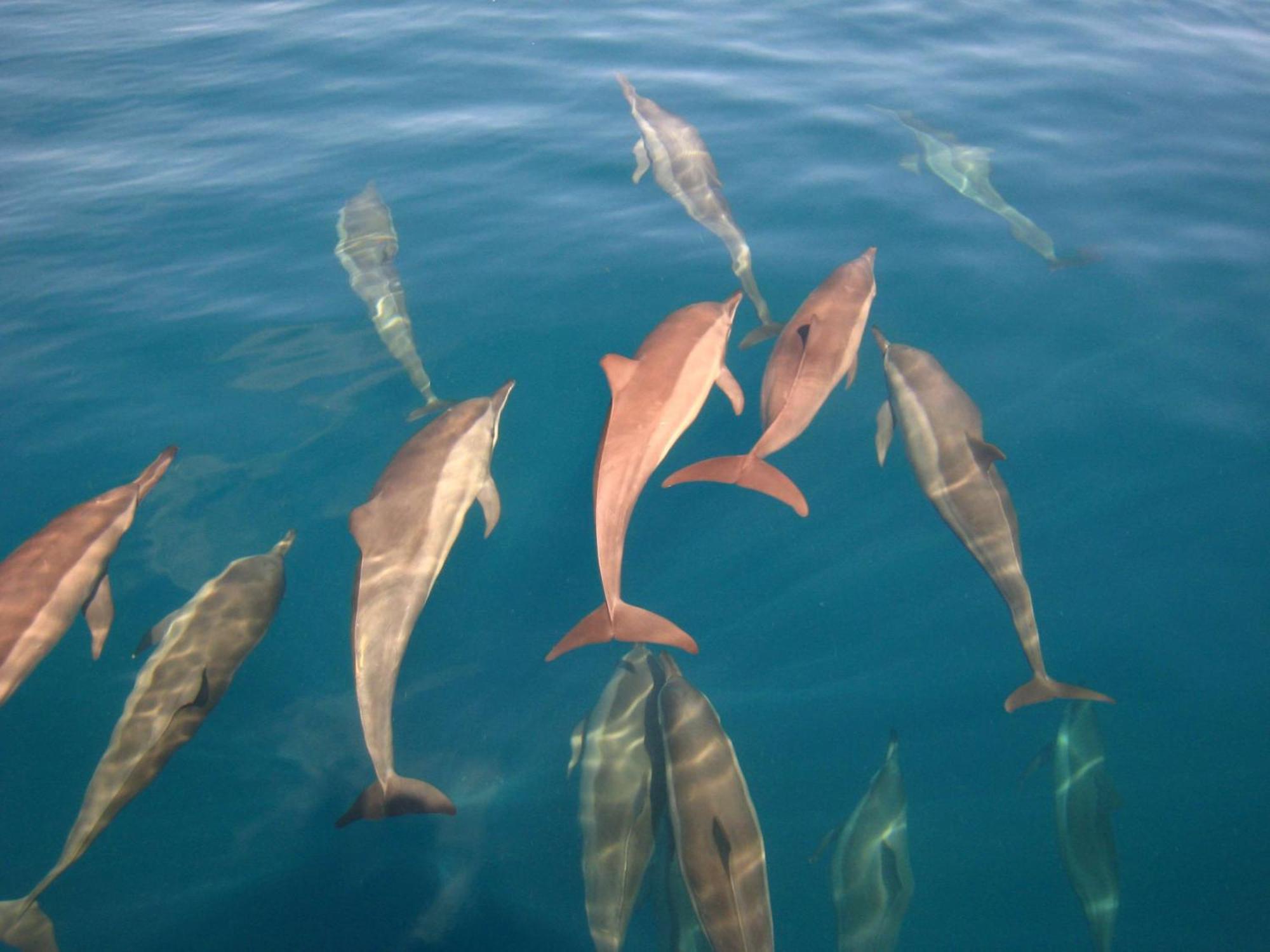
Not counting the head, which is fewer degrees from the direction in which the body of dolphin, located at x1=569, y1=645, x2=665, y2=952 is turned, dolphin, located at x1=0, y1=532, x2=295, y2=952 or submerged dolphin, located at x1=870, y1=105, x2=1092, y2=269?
the submerged dolphin

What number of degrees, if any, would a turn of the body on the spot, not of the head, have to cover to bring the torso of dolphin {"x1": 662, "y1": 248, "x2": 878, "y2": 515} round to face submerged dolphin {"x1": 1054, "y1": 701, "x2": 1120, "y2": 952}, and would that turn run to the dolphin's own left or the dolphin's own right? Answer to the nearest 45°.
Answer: approximately 90° to the dolphin's own right

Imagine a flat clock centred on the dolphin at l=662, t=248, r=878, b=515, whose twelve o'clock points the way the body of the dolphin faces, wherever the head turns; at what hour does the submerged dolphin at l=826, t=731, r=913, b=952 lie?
The submerged dolphin is roughly at 4 o'clock from the dolphin.

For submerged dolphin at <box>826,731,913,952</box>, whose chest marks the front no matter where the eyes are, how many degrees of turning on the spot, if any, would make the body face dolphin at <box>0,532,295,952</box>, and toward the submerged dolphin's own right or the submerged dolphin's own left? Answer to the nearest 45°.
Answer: approximately 90° to the submerged dolphin's own left

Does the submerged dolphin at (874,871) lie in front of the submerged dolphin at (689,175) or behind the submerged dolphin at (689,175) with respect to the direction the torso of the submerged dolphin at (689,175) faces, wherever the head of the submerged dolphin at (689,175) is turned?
behind

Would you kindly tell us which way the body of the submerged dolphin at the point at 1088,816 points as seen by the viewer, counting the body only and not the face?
away from the camera

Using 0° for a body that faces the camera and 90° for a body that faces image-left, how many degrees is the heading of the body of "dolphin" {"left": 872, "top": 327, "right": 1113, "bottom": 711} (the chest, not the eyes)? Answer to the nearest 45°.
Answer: approximately 135°

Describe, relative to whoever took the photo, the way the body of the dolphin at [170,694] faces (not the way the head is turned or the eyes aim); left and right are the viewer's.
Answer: facing away from the viewer and to the right of the viewer

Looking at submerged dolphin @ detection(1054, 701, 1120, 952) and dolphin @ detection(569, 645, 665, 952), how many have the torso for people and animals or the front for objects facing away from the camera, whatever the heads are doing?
2

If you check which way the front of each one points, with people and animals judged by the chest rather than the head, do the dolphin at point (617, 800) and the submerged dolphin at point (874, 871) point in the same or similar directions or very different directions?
same or similar directions

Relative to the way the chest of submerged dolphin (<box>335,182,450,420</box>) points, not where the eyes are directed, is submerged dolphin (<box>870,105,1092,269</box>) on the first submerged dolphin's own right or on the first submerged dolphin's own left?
on the first submerged dolphin's own right

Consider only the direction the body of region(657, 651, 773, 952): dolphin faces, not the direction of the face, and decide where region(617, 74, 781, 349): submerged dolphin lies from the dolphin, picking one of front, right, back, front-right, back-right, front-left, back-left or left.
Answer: front

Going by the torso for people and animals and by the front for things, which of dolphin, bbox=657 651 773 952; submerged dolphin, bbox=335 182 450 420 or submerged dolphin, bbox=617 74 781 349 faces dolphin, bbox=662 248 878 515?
dolphin, bbox=657 651 773 952

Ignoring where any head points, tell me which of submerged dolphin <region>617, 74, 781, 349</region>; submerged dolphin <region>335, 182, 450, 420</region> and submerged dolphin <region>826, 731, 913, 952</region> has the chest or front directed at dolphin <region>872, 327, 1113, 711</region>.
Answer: submerged dolphin <region>826, 731, 913, 952</region>

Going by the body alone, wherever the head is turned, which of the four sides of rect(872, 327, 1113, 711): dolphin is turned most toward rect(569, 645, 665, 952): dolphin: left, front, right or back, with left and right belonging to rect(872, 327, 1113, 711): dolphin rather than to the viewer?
left

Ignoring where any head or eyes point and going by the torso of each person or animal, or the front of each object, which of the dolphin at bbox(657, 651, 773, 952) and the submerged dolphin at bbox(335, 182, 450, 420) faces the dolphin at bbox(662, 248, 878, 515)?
the dolphin at bbox(657, 651, 773, 952)

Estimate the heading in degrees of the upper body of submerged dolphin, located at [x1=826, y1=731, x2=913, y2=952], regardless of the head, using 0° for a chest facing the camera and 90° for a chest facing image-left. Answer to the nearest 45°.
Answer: approximately 180°

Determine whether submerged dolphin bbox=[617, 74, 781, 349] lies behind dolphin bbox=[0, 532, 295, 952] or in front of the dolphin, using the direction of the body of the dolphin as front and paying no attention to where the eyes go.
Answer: in front

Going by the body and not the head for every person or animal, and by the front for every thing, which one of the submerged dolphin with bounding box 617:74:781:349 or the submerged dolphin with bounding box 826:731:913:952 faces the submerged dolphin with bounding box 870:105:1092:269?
the submerged dolphin with bounding box 826:731:913:952
